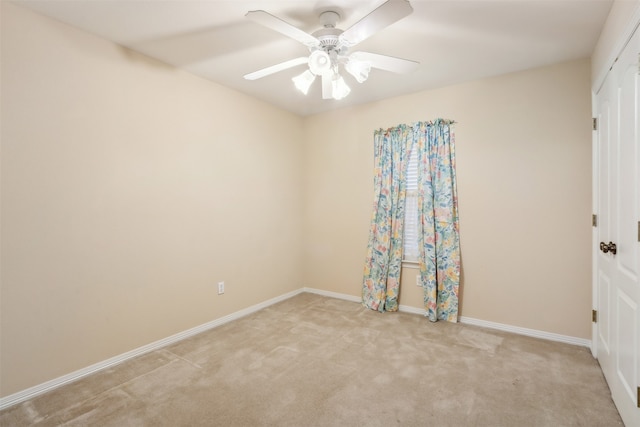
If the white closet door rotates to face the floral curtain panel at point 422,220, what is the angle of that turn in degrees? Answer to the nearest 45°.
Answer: approximately 45° to its right

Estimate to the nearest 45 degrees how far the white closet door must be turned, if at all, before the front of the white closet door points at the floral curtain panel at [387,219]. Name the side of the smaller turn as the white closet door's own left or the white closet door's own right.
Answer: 0° — it already faces it

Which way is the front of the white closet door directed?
to the viewer's left
